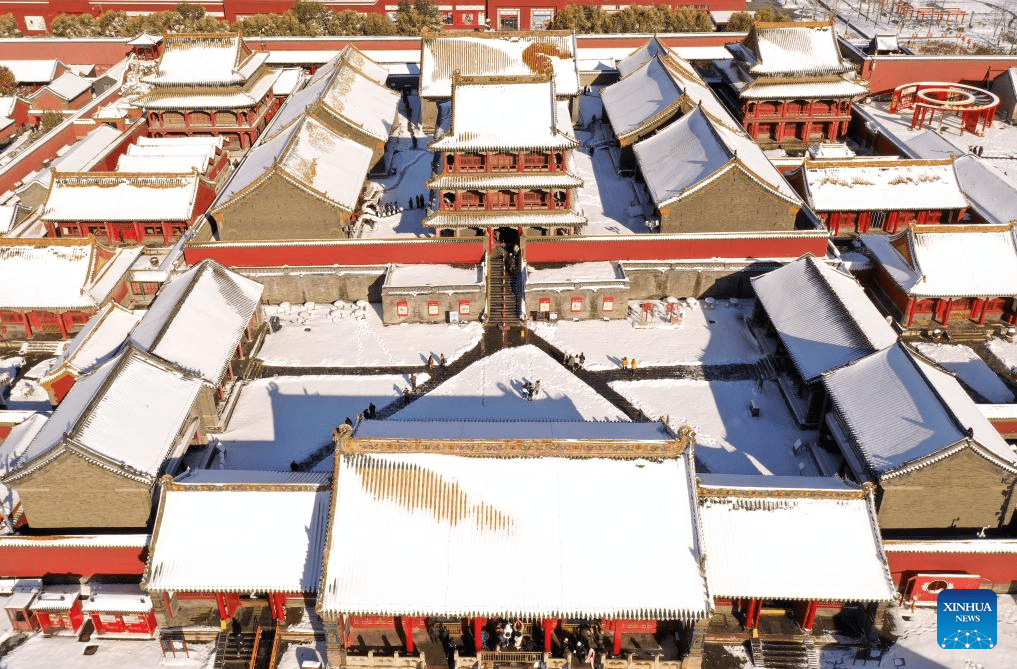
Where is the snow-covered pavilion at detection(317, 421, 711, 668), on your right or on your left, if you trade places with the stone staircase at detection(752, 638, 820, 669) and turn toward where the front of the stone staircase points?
on your right

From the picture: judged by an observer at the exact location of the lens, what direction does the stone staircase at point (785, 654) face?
facing the viewer

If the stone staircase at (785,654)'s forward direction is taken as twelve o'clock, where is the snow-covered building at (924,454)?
The snow-covered building is roughly at 7 o'clock from the stone staircase.

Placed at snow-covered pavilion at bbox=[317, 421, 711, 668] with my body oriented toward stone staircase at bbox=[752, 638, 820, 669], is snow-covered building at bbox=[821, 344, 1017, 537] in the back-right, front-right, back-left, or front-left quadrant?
front-left

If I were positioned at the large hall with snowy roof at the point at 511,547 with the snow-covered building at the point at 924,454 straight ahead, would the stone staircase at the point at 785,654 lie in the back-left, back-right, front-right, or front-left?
front-right

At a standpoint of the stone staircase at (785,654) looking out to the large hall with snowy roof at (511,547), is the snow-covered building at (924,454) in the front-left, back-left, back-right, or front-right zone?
back-right

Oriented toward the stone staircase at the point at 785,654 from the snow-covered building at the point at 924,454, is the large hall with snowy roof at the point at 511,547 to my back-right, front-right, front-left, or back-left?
front-right

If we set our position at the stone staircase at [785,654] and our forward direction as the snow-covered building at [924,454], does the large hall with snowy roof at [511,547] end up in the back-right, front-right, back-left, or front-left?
back-left
